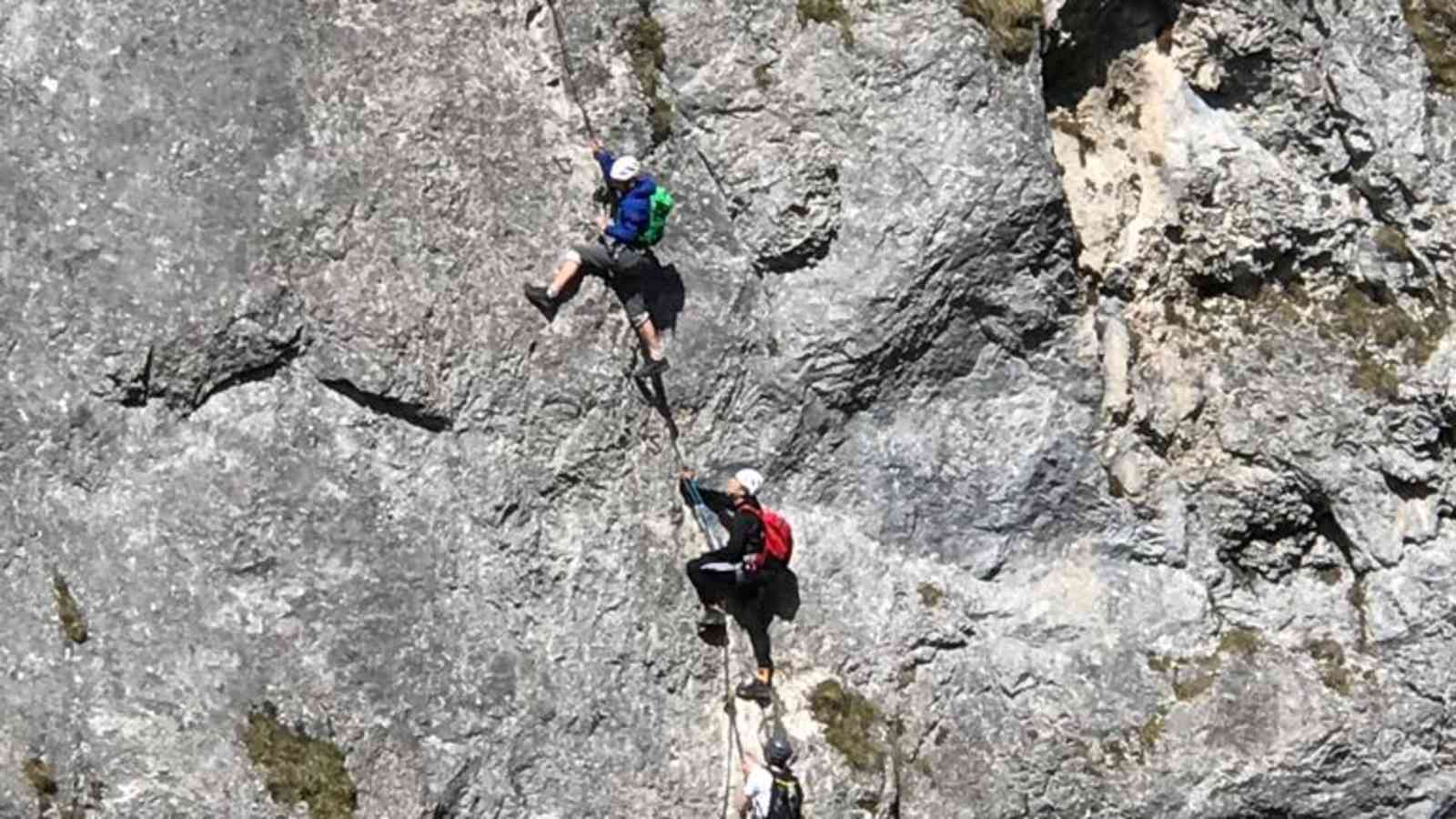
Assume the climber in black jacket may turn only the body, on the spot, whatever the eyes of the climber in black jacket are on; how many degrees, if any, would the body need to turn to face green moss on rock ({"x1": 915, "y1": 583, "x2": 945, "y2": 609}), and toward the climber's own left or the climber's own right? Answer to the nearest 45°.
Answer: approximately 135° to the climber's own right

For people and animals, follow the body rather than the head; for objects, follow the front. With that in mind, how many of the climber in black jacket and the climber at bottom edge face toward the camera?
0

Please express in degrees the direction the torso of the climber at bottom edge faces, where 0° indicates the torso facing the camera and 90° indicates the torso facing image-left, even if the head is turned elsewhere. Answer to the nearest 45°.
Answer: approximately 135°

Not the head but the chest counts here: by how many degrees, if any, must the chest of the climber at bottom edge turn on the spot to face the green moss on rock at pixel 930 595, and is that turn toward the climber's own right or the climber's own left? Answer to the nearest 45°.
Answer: approximately 90° to the climber's own right
